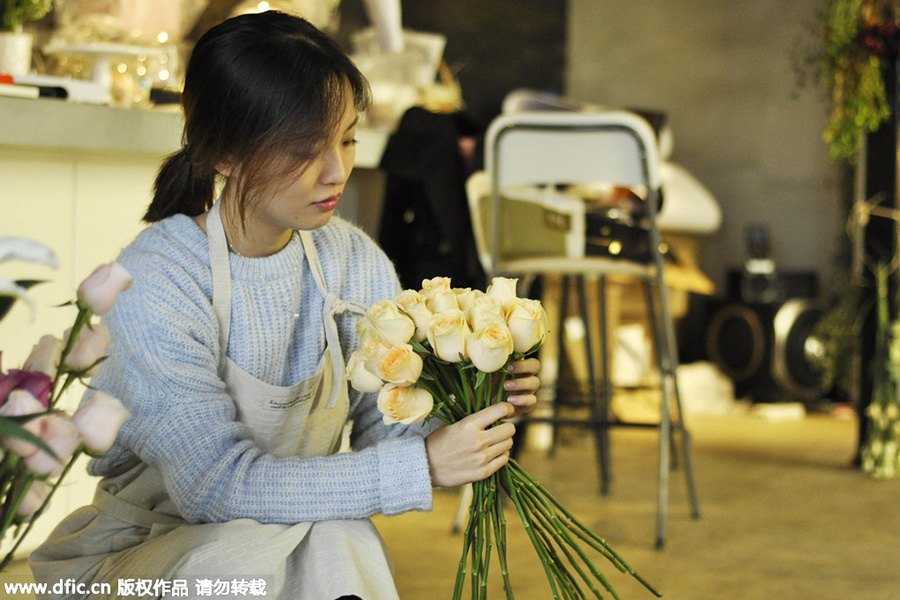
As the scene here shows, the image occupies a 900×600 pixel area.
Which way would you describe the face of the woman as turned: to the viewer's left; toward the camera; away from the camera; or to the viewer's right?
to the viewer's right

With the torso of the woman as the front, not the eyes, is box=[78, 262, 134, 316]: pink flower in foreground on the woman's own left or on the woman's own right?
on the woman's own right

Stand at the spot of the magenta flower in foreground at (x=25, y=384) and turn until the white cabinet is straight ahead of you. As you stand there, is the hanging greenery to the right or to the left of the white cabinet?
right

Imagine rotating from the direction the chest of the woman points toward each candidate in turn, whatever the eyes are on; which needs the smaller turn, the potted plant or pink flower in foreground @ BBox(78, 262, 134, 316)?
the pink flower in foreground

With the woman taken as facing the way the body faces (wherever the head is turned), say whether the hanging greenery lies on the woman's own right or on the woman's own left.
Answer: on the woman's own left

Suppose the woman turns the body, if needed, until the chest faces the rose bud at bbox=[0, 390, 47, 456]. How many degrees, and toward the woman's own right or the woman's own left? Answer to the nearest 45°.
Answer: approximately 45° to the woman's own right

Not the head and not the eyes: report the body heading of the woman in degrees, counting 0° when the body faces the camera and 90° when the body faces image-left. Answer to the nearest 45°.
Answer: approximately 315°

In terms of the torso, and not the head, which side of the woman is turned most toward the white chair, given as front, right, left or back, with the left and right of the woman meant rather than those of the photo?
left

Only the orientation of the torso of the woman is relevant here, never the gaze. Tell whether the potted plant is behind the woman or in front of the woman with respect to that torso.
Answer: behind

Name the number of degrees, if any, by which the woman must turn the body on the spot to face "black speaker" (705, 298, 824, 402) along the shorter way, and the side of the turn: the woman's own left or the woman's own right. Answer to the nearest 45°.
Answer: approximately 90° to the woman's own left

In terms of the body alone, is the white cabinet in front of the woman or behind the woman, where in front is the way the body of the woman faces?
behind
